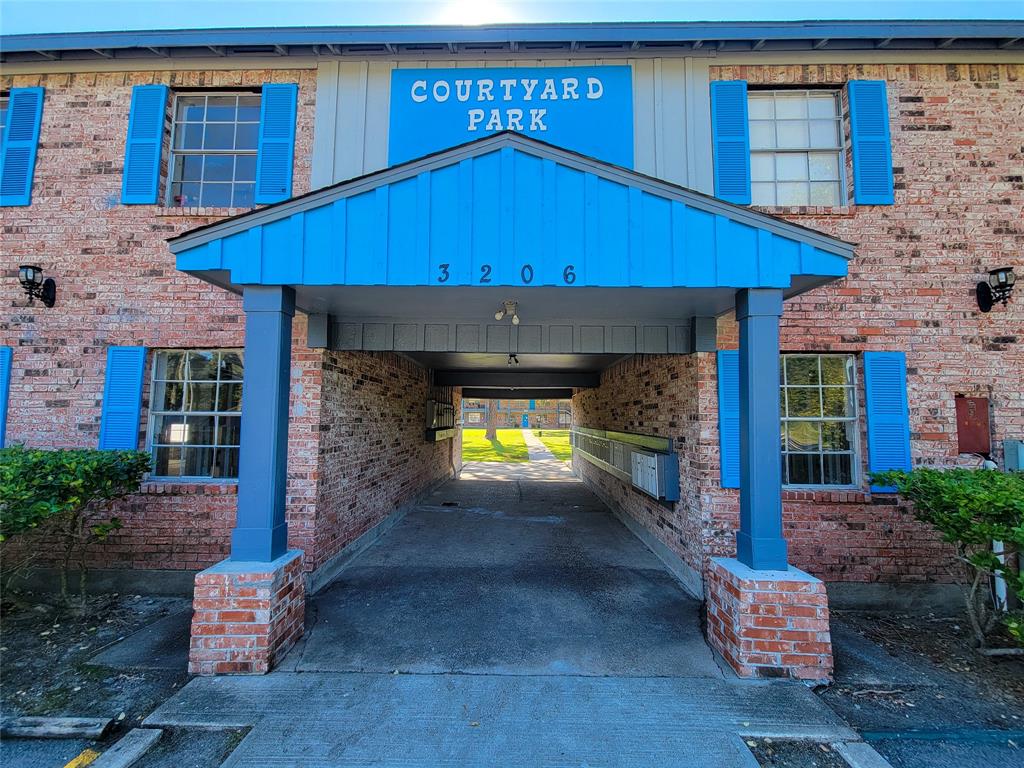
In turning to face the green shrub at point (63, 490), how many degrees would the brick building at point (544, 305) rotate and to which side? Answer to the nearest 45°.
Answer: approximately 90° to its right

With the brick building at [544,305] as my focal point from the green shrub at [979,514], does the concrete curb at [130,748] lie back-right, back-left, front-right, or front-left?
front-left

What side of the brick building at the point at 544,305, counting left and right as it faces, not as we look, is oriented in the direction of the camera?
front

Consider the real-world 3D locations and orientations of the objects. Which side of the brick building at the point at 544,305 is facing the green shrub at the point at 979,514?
left

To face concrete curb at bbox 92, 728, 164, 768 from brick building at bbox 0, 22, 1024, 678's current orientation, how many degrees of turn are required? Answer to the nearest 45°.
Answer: approximately 45° to its right

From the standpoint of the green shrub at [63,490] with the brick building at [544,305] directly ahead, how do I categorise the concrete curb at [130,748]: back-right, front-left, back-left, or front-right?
front-right

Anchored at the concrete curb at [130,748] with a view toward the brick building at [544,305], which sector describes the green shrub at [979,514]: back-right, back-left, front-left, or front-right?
front-right

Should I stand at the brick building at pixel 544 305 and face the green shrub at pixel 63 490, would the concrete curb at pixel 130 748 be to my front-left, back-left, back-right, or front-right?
front-left

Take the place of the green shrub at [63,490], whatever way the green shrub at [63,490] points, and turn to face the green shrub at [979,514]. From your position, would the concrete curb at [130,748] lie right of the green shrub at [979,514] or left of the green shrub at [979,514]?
right

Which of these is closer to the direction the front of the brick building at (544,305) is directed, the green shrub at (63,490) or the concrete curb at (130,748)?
the concrete curb
